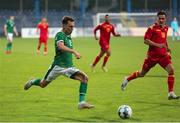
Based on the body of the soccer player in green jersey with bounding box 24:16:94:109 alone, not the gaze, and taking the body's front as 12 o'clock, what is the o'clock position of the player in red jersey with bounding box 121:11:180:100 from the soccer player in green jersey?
The player in red jersey is roughly at 11 o'clock from the soccer player in green jersey.

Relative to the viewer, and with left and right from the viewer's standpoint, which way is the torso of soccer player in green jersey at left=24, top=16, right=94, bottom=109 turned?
facing to the right of the viewer

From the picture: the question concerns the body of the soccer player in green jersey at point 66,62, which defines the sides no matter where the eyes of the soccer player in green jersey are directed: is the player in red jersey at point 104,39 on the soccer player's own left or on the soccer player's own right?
on the soccer player's own left
